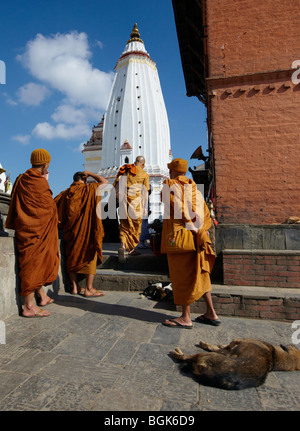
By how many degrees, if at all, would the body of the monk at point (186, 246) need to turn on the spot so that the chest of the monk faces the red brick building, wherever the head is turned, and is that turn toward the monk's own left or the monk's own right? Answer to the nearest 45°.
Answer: approximately 90° to the monk's own right

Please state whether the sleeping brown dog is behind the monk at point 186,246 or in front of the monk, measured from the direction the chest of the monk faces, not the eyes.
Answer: behind

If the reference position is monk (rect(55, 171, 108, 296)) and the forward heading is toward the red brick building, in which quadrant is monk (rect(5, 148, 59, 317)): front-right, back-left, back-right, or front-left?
back-right

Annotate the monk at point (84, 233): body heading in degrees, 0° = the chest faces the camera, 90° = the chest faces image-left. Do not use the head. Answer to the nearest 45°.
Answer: approximately 225°

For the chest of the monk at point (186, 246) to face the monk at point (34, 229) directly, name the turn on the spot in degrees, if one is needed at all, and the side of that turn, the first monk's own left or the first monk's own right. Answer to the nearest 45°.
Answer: approximately 45° to the first monk's own left

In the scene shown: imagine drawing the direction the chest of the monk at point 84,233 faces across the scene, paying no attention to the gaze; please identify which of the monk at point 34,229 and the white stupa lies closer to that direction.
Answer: the white stupa

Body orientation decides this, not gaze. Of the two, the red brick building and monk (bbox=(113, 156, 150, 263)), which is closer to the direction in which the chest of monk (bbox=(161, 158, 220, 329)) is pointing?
the monk

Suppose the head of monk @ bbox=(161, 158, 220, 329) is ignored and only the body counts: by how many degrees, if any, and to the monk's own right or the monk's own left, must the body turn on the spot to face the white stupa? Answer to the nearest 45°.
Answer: approximately 45° to the monk's own right

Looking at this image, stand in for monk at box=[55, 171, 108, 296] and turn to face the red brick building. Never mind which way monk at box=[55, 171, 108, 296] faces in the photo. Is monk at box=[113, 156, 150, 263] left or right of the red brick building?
left

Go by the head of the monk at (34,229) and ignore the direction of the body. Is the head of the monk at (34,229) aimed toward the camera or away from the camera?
away from the camera

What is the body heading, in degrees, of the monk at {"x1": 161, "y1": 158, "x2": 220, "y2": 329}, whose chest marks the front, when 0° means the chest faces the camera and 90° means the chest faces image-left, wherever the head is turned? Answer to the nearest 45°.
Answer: approximately 135°
